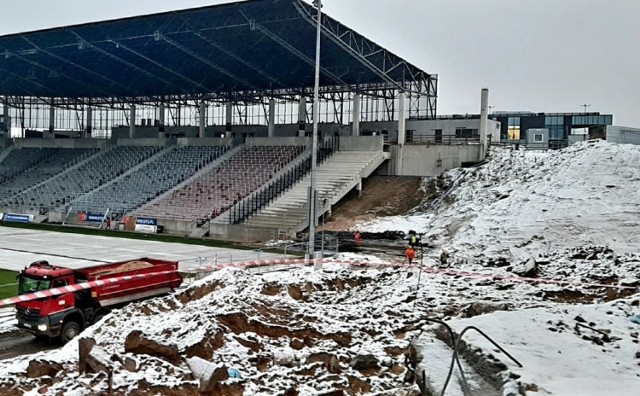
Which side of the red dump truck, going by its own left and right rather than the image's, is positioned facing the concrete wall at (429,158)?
back

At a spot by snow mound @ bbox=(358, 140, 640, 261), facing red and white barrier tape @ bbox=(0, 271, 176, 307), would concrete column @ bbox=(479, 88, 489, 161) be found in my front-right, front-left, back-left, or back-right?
back-right

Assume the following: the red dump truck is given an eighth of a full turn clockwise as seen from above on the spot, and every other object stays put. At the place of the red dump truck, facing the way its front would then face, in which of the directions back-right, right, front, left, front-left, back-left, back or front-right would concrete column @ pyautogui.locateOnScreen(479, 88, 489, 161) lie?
back-right

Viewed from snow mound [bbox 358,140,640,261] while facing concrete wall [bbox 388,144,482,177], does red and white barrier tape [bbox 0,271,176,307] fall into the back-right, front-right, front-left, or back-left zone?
back-left

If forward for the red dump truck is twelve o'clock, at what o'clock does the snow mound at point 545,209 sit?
The snow mound is roughly at 7 o'clock from the red dump truck.

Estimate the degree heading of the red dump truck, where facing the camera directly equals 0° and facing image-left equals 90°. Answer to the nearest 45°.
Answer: approximately 45°

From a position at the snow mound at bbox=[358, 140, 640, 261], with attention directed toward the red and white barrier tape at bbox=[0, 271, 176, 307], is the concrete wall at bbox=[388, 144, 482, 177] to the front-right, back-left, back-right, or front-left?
back-right
